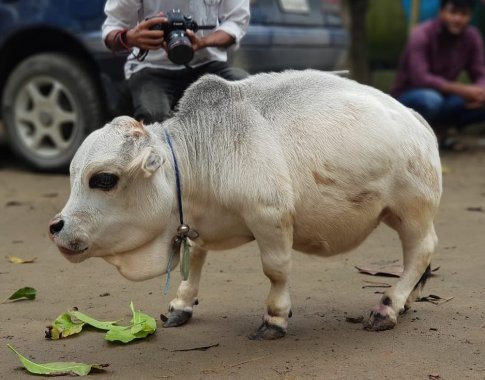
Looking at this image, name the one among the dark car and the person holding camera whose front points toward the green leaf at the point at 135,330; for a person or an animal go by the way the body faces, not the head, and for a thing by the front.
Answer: the person holding camera

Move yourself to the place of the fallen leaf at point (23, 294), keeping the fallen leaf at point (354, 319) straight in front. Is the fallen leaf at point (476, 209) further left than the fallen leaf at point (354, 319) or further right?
left

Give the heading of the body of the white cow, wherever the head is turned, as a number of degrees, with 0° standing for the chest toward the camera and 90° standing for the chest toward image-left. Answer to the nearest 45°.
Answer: approximately 90°

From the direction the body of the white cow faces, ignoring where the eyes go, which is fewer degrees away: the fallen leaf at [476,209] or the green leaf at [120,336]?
the green leaf

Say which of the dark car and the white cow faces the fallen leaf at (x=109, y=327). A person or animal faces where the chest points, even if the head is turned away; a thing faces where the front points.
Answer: the white cow

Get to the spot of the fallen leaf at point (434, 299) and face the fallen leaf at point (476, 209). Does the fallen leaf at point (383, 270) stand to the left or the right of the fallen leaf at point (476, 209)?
left

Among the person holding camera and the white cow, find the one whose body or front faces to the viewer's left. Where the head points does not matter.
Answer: the white cow

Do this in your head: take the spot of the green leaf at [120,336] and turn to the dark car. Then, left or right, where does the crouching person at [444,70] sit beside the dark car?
right

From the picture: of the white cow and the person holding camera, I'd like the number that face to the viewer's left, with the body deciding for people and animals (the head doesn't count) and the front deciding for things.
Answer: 1

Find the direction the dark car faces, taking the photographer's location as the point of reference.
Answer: facing away from the viewer and to the left of the viewer

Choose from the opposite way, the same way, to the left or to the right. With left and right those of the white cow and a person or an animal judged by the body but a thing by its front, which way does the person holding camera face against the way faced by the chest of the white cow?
to the left
